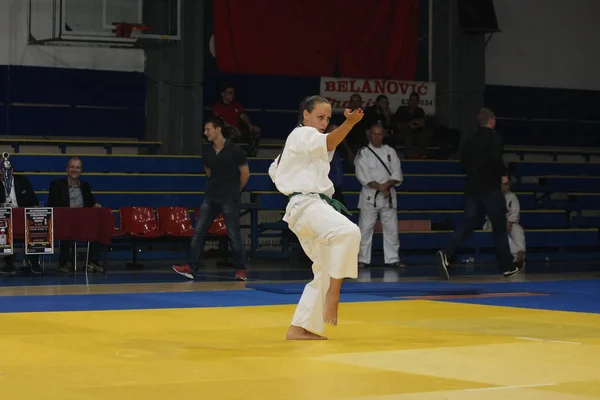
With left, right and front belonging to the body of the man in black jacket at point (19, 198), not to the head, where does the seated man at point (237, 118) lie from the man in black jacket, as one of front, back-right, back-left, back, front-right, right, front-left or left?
back-left

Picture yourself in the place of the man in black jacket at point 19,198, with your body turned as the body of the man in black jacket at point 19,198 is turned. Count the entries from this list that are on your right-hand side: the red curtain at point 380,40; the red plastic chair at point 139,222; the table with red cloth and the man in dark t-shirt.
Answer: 0

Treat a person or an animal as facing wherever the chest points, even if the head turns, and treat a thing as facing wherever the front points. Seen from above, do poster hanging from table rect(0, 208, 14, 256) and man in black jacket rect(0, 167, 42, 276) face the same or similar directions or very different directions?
same or similar directions

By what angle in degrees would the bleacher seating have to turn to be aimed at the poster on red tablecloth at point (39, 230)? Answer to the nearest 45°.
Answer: approximately 45° to its right

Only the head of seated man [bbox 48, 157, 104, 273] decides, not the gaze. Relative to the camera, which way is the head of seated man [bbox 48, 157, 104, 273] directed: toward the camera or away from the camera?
toward the camera

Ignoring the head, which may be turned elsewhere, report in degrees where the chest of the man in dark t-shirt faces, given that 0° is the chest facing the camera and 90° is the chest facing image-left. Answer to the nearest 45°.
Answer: approximately 45°

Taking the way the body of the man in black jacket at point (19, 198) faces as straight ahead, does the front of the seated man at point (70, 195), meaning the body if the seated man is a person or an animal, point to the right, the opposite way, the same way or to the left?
the same way

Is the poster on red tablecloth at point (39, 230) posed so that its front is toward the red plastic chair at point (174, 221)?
no

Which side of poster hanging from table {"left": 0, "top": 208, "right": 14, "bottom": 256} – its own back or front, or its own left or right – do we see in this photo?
front

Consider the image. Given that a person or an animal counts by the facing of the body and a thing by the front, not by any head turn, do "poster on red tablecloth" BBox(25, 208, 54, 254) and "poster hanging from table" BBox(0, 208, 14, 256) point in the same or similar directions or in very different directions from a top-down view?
same or similar directions

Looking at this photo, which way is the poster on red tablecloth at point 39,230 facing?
toward the camera

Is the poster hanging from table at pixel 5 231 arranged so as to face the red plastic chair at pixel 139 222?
no

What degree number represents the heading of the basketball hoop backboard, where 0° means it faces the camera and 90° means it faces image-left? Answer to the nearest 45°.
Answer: approximately 315°

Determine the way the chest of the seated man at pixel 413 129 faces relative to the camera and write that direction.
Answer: toward the camera

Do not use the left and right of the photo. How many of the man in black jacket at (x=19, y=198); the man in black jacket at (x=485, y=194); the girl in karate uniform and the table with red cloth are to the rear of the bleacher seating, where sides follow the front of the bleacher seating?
0

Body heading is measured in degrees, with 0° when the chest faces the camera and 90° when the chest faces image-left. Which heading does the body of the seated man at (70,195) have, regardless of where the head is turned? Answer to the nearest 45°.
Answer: approximately 0°
